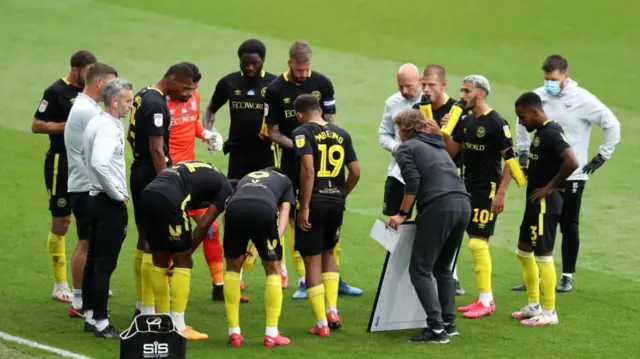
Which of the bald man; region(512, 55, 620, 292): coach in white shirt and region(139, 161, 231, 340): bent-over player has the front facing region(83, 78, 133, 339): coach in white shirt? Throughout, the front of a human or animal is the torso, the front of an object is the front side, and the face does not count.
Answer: region(512, 55, 620, 292): coach in white shirt

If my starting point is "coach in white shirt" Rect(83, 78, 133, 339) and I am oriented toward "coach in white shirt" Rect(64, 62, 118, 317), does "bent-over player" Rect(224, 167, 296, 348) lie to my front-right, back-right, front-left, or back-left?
back-right

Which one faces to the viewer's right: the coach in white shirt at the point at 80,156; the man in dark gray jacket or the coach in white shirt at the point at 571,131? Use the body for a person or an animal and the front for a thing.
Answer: the coach in white shirt at the point at 80,156

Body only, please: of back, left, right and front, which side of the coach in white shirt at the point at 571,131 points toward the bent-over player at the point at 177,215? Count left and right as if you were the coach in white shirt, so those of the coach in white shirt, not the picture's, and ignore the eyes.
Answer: front

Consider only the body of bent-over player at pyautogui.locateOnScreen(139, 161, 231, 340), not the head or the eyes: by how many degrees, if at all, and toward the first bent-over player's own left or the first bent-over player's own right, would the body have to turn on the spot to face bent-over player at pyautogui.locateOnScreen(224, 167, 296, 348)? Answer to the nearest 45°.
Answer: approximately 45° to the first bent-over player's own right

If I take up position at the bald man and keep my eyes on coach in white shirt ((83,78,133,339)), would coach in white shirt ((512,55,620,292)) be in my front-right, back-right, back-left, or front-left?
back-left

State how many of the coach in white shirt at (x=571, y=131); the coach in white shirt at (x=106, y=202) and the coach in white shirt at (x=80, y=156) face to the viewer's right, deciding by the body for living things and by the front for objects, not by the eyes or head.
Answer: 2

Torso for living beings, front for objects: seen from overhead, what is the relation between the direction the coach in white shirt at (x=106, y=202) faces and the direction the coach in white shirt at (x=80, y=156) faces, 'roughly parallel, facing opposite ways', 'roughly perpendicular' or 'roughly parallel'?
roughly parallel

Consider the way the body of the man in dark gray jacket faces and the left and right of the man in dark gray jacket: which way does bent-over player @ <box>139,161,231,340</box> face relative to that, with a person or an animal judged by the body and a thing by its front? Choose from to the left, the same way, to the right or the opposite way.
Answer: to the right

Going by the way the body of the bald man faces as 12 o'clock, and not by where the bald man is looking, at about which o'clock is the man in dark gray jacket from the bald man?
The man in dark gray jacket is roughly at 1 o'clock from the bald man.

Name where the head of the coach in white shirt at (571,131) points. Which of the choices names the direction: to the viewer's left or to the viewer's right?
to the viewer's left

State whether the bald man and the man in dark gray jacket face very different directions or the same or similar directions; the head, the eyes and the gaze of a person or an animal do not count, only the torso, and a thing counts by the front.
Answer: very different directions

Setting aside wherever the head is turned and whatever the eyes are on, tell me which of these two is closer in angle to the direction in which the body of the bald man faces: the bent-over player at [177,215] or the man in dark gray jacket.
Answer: the man in dark gray jacket

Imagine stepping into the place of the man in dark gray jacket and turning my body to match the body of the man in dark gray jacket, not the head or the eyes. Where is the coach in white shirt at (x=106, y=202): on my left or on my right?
on my left

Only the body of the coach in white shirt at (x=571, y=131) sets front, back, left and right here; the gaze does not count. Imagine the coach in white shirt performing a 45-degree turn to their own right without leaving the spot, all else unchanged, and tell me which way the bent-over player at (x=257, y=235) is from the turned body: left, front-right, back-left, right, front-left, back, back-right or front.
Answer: front-left

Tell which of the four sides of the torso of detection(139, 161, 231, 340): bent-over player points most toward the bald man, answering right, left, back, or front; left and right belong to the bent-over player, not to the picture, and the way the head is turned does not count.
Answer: front

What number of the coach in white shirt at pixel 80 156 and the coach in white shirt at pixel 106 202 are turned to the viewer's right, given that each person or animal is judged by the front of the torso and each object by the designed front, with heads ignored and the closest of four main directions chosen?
2

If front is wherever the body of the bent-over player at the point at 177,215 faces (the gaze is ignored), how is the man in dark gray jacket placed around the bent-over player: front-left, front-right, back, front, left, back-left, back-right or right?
front-right

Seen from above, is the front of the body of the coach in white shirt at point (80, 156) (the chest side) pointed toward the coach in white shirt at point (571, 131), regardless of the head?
yes
